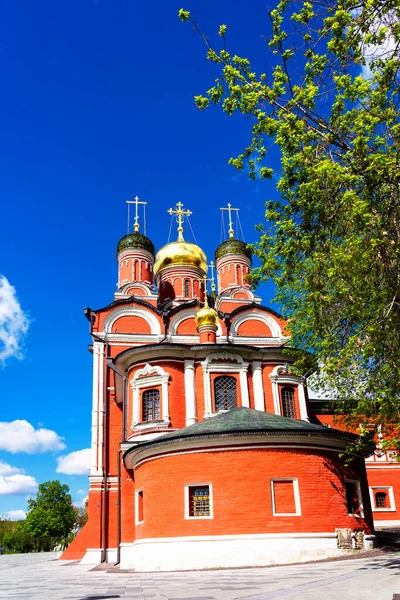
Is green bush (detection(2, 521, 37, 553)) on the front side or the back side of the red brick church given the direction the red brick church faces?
on the front side

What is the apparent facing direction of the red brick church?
away from the camera

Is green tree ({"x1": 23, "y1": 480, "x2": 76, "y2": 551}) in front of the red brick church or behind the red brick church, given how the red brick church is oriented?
in front
